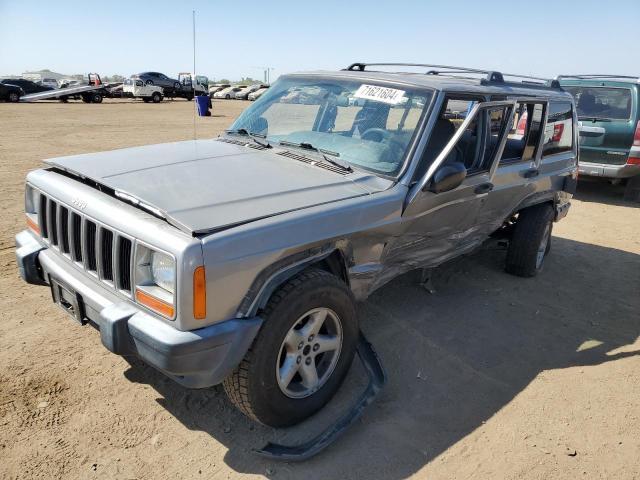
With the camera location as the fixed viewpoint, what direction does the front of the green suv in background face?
facing away from the viewer and to the right of the viewer

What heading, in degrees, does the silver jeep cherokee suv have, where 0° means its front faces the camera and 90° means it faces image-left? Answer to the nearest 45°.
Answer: approximately 45°

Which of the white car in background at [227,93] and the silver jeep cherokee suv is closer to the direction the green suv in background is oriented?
the white car in background

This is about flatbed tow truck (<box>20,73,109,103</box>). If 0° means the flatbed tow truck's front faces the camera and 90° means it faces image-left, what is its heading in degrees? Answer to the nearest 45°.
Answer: approximately 270°

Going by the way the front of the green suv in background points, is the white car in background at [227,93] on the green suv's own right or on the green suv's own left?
on the green suv's own left

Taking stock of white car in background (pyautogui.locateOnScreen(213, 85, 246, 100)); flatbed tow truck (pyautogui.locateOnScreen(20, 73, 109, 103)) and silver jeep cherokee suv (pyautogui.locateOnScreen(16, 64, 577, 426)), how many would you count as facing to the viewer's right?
1

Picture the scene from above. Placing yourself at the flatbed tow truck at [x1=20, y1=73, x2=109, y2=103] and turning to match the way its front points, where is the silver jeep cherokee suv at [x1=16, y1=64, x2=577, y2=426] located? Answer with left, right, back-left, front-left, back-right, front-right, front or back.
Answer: right
